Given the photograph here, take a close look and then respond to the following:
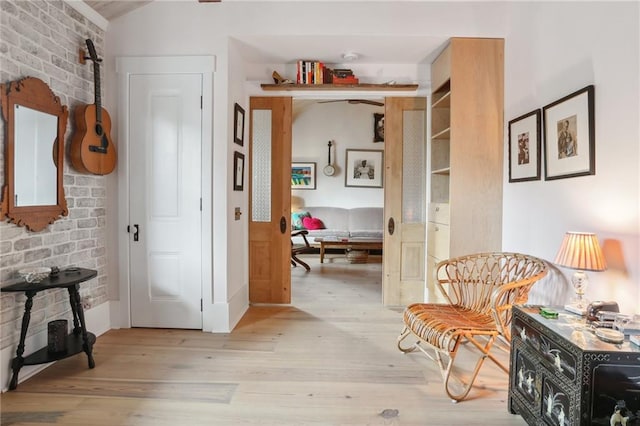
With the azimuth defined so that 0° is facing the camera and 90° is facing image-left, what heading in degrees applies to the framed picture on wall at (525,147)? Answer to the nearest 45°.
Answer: approximately 45°

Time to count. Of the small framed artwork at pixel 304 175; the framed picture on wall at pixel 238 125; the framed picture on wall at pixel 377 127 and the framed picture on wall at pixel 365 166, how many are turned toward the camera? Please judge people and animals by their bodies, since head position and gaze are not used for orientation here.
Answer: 3

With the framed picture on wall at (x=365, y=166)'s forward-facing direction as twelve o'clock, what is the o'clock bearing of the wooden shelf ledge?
The wooden shelf ledge is roughly at 12 o'clock from the framed picture on wall.

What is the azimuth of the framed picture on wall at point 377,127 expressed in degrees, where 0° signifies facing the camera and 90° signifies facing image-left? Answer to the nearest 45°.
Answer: approximately 0°

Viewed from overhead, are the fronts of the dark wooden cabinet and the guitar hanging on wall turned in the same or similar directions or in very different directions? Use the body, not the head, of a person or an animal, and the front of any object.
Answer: very different directions

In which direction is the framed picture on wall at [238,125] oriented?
to the viewer's right

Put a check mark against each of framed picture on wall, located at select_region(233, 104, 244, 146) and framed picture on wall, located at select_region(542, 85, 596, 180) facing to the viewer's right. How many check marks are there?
1

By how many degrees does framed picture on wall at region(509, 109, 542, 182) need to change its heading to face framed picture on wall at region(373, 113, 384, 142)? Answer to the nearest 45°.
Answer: approximately 90° to its right

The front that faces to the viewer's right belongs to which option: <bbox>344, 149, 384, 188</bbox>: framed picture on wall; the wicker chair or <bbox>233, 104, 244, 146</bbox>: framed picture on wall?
<bbox>233, 104, 244, 146</bbox>: framed picture on wall

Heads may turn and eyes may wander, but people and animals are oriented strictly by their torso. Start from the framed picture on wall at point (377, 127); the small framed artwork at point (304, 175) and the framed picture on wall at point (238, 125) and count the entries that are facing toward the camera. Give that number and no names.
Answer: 2

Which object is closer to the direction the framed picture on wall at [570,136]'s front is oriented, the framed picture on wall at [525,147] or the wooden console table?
the wooden console table

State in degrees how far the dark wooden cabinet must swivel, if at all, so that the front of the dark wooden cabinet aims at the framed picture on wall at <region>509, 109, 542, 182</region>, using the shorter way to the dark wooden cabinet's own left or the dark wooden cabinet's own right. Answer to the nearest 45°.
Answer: approximately 135° to the dark wooden cabinet's own right
